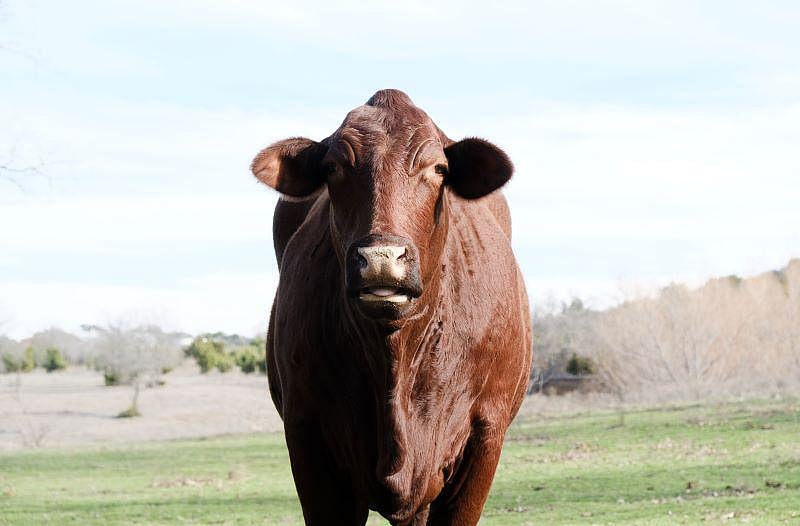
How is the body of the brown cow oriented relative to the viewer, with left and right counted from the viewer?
facing the viewer
